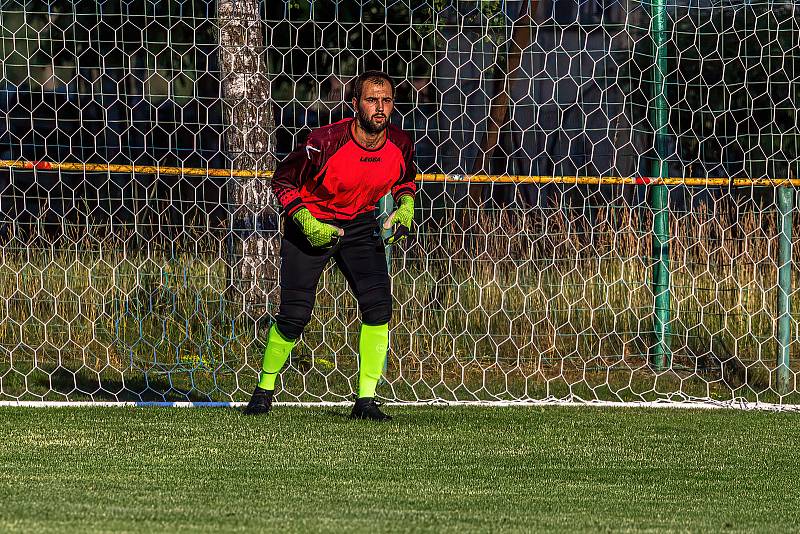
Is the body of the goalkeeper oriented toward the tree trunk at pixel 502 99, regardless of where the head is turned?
no

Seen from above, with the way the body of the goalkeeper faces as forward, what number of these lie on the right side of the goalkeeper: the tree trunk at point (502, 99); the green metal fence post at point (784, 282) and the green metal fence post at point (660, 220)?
0

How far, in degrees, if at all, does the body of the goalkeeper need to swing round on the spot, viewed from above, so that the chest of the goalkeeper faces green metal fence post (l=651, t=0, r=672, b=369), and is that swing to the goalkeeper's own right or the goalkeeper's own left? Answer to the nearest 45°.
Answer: approximately 90° to the goalkeeper's own left

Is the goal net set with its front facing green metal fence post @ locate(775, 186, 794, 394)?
no

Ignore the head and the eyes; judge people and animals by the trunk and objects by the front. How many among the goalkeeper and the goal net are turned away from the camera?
0

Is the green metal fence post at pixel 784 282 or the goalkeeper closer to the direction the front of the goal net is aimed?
the goalkeeper

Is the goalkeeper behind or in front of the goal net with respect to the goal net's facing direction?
in front

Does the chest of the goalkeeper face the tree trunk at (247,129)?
no

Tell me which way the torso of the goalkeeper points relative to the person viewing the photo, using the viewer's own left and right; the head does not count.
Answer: facing the viewer and to the right of the viewer
